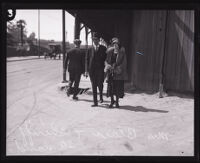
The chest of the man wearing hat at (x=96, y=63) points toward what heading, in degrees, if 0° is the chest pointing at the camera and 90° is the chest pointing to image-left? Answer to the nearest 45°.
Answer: approximately 0°

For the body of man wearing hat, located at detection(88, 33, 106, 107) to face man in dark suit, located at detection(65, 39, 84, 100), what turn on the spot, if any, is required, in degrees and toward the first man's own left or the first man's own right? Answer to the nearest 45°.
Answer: approximately 135° to the first man's own right
